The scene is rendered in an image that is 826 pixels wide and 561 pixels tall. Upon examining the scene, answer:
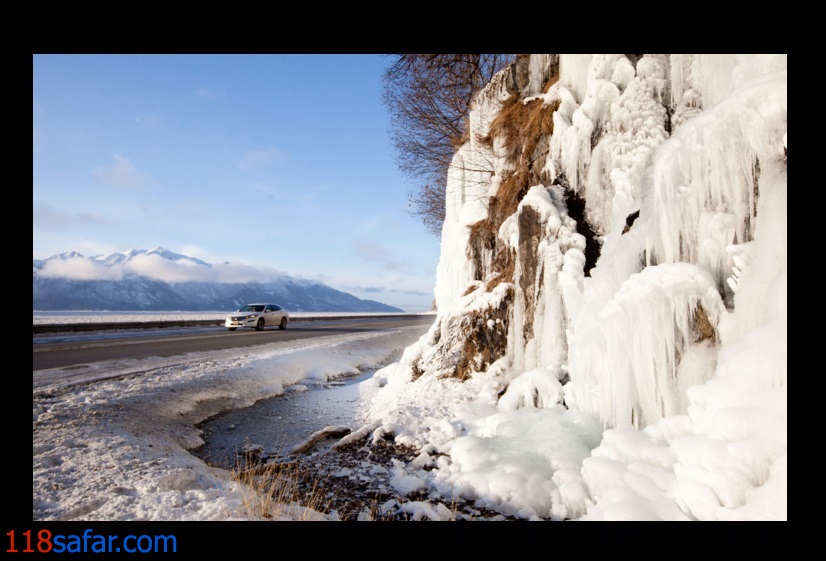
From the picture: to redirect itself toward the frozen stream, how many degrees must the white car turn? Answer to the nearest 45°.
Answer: approximately 45° to its left

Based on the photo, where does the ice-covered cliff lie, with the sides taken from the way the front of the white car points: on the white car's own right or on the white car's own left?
on the white car's own left

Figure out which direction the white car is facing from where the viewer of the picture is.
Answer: facing the viewer and to the left of the viewer
